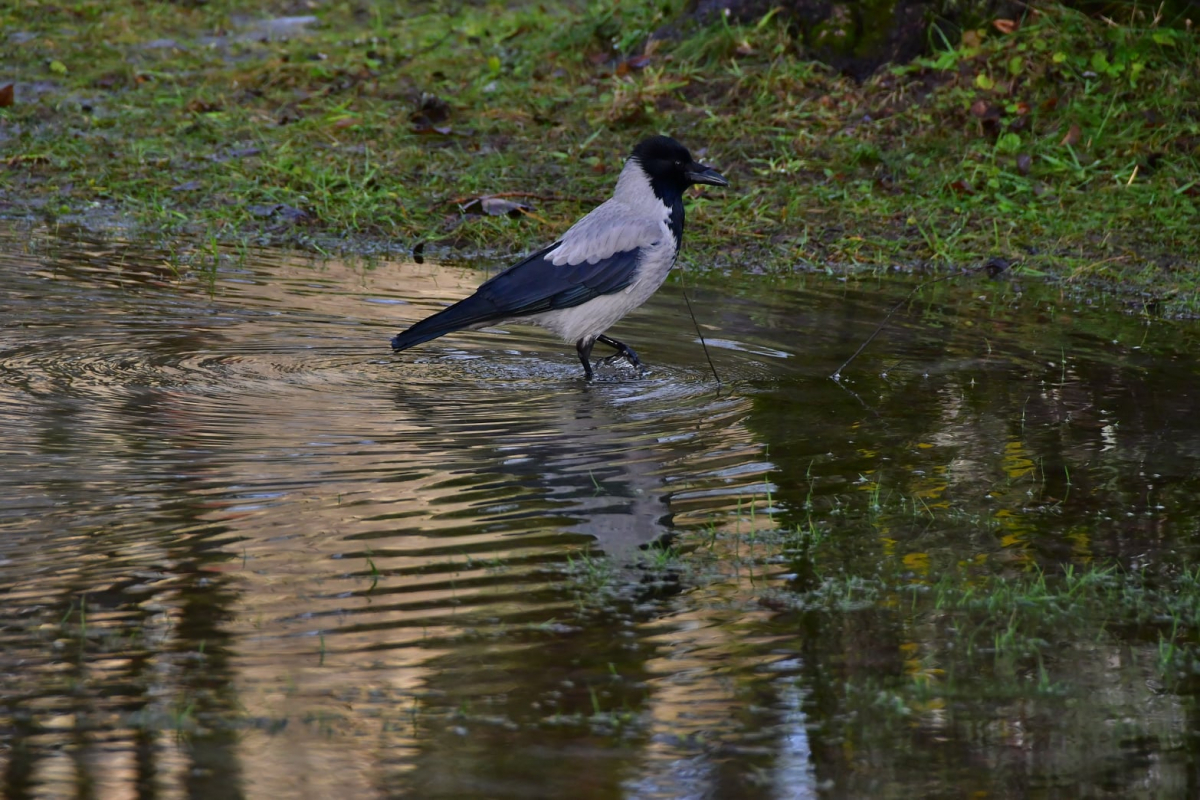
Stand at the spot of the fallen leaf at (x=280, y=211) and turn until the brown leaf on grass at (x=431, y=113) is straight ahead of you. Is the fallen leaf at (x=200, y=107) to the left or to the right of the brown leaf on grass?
left

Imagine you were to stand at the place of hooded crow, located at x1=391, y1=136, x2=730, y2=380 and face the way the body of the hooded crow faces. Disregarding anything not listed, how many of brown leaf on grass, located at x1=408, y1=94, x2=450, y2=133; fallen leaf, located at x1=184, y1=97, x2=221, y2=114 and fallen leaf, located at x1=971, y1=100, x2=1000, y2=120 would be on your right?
0

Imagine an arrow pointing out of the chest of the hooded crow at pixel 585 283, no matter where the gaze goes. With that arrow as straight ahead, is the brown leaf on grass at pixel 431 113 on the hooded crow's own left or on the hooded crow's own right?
on the hooded crow's own left

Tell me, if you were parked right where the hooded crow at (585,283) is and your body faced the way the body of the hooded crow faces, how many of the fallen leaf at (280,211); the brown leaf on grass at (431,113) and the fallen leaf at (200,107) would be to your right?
0

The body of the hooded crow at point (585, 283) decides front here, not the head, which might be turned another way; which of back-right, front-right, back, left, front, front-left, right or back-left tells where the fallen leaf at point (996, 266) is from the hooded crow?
front-left

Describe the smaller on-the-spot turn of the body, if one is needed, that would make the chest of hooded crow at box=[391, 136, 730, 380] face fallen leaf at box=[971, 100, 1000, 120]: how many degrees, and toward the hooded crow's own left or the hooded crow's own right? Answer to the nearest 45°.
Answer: approximately 45° to the hooded crow's own left

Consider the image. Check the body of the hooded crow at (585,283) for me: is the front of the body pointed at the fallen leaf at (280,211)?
no

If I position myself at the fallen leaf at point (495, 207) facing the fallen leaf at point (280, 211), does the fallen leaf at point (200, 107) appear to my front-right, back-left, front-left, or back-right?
front-right

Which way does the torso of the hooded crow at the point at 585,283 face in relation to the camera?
to the viewer's right

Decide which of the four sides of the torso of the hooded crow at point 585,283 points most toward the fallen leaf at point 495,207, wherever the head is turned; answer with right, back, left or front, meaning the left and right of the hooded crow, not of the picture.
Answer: left

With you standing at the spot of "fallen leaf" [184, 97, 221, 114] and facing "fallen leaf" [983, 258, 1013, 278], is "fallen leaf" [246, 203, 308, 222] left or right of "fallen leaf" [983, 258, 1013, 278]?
right

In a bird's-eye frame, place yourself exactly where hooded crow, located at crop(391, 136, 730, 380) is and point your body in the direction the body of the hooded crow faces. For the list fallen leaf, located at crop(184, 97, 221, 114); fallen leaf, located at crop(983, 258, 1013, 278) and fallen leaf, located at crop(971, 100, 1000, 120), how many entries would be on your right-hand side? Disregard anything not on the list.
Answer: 0

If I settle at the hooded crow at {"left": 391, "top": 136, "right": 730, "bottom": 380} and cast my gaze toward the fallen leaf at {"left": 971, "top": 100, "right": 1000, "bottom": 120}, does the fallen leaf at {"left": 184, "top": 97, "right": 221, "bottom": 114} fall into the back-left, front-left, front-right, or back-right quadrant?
front-left
